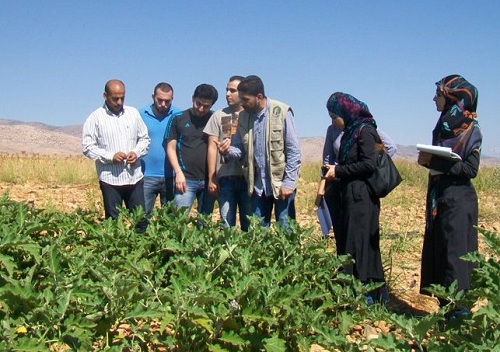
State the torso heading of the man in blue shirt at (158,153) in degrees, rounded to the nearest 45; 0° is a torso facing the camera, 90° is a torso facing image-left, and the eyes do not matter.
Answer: approximately 0°

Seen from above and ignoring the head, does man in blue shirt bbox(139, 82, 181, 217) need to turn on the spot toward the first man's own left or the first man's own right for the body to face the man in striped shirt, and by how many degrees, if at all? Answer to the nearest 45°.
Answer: approximately 45° to the first man's own right

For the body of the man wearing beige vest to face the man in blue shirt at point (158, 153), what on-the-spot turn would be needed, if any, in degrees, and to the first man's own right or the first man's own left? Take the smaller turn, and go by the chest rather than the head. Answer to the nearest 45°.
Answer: approximately 90° to the first man's own right
